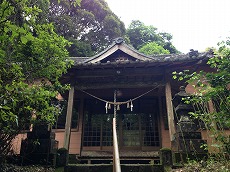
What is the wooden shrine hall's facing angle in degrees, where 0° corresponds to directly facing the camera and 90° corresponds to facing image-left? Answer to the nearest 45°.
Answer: approximately 0°
